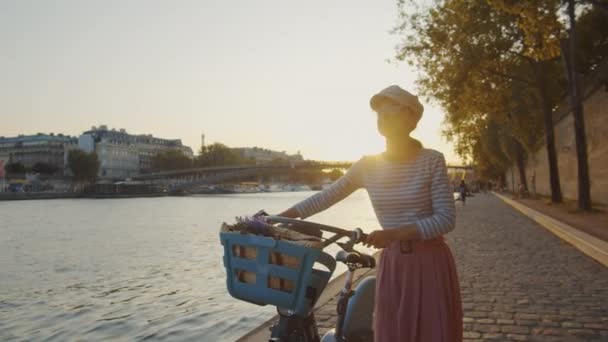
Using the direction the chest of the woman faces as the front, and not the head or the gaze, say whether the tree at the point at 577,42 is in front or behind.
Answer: behind

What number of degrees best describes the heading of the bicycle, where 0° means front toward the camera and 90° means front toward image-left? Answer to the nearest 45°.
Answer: approximately 45°

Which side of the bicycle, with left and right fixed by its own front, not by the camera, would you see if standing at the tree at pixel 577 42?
back

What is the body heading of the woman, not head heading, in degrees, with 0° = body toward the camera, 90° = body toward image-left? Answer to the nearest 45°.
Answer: approximately 45°

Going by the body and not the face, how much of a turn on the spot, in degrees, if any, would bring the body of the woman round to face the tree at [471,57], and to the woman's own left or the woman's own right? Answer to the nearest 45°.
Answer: approximately 135° to the woman's own right
